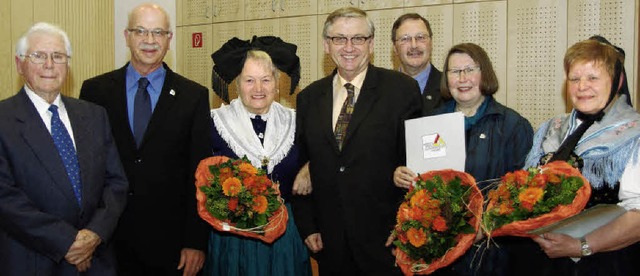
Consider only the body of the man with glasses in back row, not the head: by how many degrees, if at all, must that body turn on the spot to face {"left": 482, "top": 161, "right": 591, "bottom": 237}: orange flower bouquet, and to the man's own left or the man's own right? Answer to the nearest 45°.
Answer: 0° — they already face it

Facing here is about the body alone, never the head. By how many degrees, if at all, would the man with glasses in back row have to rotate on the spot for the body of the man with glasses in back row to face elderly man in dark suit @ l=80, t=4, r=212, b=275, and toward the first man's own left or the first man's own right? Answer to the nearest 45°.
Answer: approximately 45° to the first man's own right

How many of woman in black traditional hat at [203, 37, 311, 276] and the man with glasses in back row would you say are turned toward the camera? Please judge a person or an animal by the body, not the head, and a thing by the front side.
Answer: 2

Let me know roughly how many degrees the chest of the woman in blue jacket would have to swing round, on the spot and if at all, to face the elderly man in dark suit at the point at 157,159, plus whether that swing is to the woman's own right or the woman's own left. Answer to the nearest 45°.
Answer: approximately 45° to the woman's own right

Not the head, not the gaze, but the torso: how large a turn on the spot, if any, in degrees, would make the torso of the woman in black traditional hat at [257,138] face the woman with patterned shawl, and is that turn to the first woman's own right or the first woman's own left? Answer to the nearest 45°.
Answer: approximately 45° to the first woman's own left

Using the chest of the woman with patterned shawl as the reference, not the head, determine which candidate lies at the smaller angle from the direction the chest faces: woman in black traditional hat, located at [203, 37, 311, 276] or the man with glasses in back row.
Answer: the woman in black traditional hat

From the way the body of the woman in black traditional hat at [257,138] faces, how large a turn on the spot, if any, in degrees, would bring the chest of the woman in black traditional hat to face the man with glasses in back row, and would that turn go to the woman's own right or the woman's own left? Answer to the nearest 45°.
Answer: approximately 135° to the woman's own left

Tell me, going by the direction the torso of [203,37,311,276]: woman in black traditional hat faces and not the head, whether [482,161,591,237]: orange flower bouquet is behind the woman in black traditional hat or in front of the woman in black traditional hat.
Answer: in front

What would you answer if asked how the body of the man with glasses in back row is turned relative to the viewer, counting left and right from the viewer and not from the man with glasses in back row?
facing the viewer

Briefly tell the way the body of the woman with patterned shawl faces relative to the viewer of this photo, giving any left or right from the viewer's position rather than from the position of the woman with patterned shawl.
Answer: facing the viewer and to the left of the viewer
